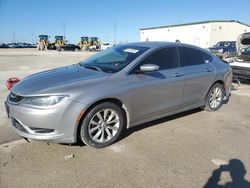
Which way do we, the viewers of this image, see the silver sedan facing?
facing the viewer and to the left of the viewer

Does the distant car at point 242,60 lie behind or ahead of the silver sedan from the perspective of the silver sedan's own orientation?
behind
